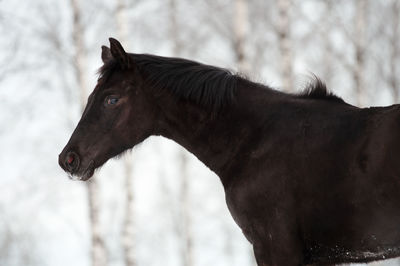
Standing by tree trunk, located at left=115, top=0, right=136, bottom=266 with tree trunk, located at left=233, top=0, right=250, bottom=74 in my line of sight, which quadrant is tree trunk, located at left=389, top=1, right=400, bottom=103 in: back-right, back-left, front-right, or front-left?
front-left

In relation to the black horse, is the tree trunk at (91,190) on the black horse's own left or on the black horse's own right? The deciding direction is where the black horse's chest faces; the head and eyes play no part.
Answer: on the black horse's own right

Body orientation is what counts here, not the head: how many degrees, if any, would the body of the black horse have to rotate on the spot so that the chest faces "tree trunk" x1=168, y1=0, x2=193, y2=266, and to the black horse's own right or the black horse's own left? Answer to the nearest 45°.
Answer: approximately 90° to the black horse's own right

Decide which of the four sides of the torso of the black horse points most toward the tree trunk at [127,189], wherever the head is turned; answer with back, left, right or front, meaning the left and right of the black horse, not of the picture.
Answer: right

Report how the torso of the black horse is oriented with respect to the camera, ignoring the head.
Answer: to the viewer's left

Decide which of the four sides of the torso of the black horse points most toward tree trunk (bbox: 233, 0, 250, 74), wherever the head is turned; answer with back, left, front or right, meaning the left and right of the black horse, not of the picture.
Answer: right

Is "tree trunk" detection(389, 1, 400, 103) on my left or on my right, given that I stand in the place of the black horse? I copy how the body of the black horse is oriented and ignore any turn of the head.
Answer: on my right
